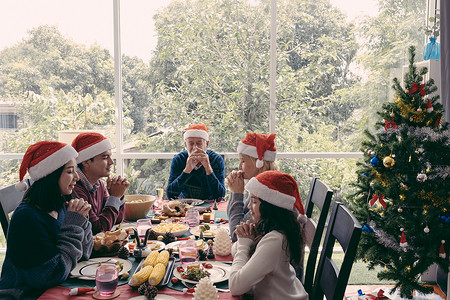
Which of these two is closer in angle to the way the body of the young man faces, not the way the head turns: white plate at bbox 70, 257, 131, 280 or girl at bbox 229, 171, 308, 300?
the girl

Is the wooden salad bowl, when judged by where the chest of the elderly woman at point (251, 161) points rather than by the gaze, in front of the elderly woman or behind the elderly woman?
in front

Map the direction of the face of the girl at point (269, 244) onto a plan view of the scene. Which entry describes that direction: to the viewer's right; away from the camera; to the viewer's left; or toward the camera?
to the viewer's left

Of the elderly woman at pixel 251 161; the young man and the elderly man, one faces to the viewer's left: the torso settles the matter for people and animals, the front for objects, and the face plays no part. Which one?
the elderly woman

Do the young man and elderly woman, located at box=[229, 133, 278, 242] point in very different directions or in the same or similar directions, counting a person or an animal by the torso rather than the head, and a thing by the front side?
very different directions

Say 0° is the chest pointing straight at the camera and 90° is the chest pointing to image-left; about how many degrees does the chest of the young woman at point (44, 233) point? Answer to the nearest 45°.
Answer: approximately 270°

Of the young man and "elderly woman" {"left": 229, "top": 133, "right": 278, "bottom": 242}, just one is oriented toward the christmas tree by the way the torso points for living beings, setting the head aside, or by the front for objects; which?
the young man

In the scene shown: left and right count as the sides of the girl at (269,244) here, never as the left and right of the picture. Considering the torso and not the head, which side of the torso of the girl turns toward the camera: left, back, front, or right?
left

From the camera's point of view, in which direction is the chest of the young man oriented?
to the viewer's right

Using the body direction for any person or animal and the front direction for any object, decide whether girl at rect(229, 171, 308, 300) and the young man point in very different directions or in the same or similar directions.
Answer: very different directions

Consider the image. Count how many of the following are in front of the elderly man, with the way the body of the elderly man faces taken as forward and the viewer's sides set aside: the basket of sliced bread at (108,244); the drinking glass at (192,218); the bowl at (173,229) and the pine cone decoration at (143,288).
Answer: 4

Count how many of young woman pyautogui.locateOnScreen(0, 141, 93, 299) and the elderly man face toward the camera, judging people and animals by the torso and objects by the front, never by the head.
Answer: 1

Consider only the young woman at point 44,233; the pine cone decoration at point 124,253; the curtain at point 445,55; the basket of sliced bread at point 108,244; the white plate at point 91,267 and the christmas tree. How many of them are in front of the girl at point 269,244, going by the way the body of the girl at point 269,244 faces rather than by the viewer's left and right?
4

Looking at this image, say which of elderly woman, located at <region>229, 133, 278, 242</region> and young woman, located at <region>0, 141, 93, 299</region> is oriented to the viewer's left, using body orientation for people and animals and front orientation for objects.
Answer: the elderly woman

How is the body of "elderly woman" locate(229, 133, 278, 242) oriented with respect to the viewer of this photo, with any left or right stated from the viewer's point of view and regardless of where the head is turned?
facing to the left of the viewer

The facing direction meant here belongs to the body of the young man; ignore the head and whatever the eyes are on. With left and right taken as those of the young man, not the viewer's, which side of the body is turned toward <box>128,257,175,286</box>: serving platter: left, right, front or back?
right

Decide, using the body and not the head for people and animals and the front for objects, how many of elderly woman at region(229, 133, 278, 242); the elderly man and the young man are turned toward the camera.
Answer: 1

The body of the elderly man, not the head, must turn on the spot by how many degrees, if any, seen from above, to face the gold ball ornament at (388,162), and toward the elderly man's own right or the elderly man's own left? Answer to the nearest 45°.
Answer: approximately 90° to the elderly man's own left

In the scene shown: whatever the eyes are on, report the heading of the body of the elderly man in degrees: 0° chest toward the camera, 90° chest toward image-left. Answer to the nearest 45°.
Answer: approximately 0°
